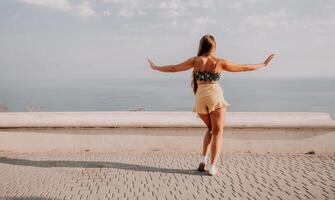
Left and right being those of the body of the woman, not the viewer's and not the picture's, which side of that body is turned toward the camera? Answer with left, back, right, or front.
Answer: back

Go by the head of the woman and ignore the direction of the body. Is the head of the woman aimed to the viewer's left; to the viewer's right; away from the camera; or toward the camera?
away from the camera
